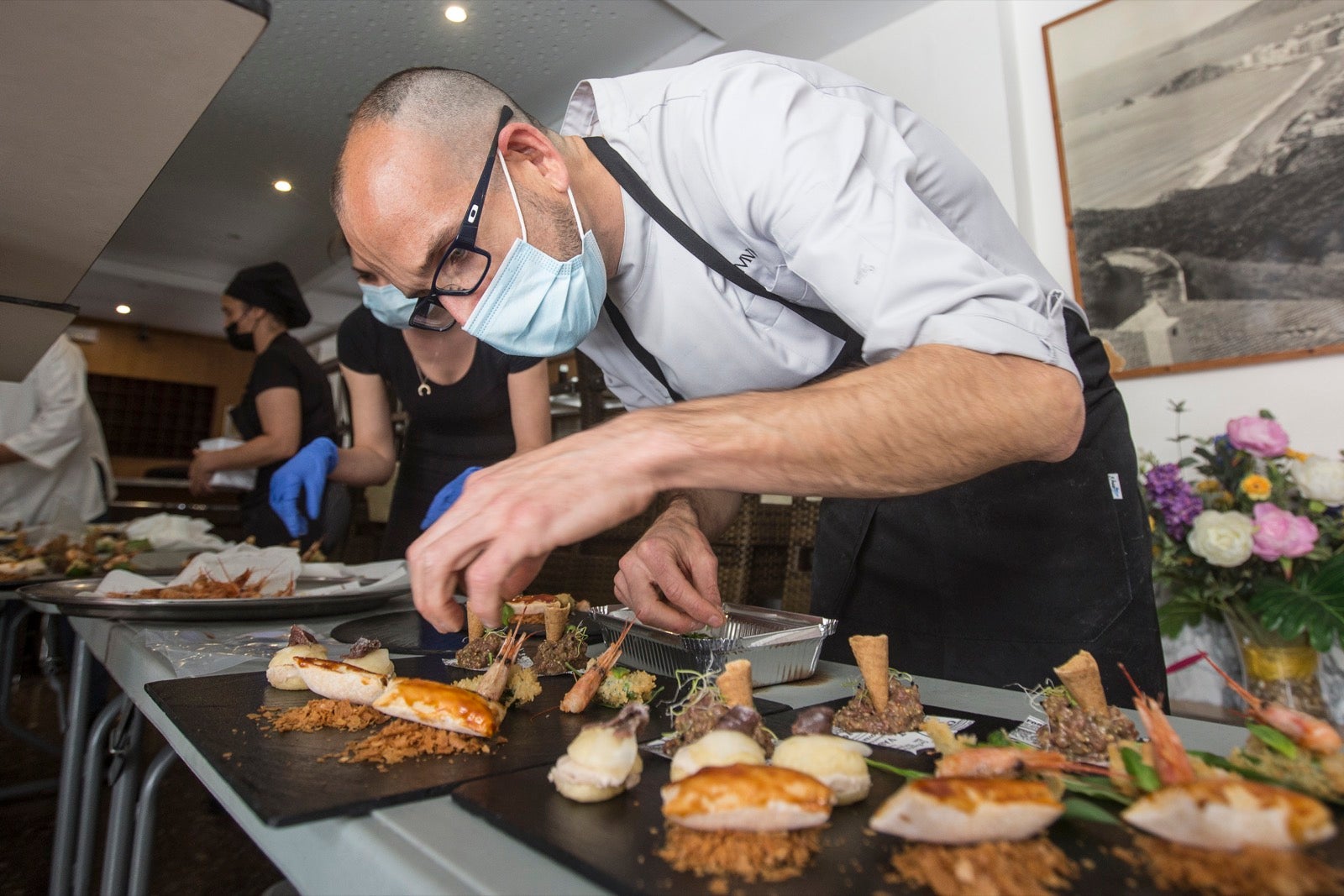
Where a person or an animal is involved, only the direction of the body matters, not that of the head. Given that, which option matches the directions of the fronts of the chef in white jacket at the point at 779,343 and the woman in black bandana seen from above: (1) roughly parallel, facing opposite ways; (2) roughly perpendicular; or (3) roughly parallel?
roughly parallel

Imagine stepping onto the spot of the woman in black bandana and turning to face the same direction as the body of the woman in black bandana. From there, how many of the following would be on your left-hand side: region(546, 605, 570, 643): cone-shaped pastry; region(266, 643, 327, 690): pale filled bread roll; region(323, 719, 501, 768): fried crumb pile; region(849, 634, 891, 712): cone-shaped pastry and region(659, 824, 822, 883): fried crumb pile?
5

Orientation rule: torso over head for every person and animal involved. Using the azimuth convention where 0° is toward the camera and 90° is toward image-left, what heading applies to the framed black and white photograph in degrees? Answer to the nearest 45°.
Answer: approximately 45°

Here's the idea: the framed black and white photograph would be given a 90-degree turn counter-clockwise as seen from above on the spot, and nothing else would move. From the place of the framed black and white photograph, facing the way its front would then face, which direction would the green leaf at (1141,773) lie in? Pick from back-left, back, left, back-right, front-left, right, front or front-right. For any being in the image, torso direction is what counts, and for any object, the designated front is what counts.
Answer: front-right

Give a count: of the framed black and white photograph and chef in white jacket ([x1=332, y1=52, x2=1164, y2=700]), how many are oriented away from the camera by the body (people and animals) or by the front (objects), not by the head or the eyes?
0

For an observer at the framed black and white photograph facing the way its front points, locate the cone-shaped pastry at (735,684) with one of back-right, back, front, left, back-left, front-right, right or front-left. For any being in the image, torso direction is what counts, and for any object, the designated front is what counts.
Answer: front-left

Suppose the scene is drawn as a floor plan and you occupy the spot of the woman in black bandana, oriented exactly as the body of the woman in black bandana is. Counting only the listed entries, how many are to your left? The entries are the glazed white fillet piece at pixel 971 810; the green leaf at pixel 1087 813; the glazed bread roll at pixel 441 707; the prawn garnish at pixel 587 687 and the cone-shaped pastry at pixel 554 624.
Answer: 5

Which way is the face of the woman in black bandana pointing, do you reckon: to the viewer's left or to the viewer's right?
to the viewer's left

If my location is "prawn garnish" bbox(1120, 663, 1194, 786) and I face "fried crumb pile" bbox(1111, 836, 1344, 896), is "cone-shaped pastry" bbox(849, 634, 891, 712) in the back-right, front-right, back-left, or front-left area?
back-right

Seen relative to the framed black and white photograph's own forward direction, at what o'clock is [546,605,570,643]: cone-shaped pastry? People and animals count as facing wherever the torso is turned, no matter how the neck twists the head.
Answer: The cone-shaped pastry is roughly at 1 o'clock from the framed black and white photograph.

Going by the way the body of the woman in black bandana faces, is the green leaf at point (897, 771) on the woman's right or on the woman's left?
on the woman's left
